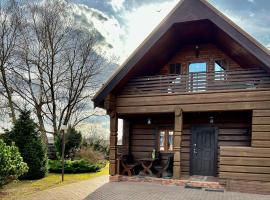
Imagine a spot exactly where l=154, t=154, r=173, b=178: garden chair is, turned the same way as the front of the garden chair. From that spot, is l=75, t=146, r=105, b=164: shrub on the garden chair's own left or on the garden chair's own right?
on the garden chair's own right

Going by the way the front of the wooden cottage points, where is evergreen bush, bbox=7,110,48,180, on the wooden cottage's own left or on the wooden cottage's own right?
on the wooden cottage's own right

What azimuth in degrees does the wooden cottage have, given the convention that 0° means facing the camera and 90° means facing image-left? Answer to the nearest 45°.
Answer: approximately 0°

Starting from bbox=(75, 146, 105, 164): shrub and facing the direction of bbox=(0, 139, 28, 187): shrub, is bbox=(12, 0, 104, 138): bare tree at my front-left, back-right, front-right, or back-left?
back-right
